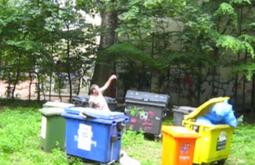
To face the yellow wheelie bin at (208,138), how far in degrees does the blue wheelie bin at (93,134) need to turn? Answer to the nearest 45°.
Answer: approximately 135° to its left

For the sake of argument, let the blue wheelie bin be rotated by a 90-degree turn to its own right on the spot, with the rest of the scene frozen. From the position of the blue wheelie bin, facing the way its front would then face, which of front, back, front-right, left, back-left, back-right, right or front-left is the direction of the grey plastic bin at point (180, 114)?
right

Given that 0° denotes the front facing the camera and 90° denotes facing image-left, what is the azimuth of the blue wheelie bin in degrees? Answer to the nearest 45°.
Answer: approximately 45°

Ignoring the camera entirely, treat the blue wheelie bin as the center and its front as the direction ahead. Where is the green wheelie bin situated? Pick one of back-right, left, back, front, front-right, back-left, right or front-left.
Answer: right

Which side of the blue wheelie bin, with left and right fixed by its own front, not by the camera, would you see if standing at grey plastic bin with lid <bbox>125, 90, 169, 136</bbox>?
back

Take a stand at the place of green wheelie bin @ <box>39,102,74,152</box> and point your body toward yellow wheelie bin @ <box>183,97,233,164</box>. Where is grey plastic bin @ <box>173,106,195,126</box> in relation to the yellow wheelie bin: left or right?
left
